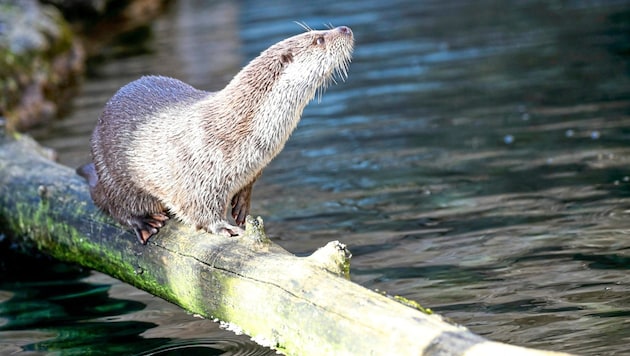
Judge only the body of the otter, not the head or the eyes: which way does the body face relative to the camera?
to the viewer's right
